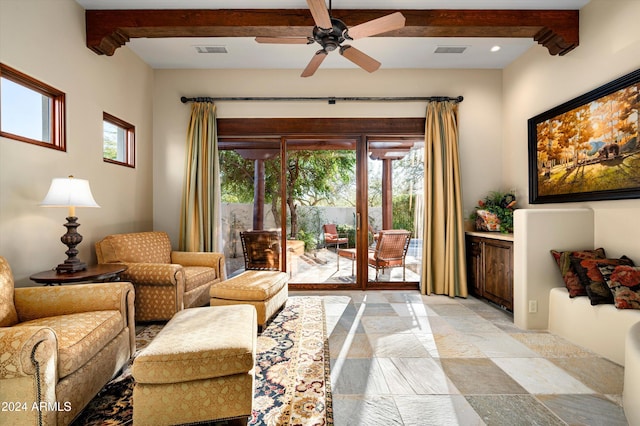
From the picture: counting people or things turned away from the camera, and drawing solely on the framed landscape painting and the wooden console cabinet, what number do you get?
0

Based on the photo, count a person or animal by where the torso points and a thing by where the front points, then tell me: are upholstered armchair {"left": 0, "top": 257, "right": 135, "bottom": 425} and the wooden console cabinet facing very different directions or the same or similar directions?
very different directions

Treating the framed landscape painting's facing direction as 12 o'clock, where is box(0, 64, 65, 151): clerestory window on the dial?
The clerestory window is roughly at 12 o'clock from the framed landscape painting.

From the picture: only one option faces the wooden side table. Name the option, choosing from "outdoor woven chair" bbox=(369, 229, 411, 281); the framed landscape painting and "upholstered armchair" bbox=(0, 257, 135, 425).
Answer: the framed landscape painting

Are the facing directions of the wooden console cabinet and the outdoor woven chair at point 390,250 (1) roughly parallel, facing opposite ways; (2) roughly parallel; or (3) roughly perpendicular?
roughly perpendicular

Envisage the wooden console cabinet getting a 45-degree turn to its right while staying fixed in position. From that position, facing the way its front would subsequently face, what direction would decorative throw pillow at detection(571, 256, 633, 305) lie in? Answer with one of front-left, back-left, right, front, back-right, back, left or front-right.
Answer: back-left

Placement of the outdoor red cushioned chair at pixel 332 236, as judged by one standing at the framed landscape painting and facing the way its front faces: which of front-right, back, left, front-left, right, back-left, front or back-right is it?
front-right

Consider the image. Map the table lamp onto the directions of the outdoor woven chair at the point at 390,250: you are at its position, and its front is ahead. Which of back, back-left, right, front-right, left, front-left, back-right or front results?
left

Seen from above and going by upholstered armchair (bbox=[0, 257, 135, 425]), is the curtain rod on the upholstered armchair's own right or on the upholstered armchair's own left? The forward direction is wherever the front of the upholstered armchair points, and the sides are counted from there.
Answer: on the upholstered armchair's own left

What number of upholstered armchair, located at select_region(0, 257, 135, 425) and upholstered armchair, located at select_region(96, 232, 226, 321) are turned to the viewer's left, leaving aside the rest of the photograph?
0

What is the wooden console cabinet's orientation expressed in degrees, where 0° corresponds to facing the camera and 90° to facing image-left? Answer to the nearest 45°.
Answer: approximately 45°
